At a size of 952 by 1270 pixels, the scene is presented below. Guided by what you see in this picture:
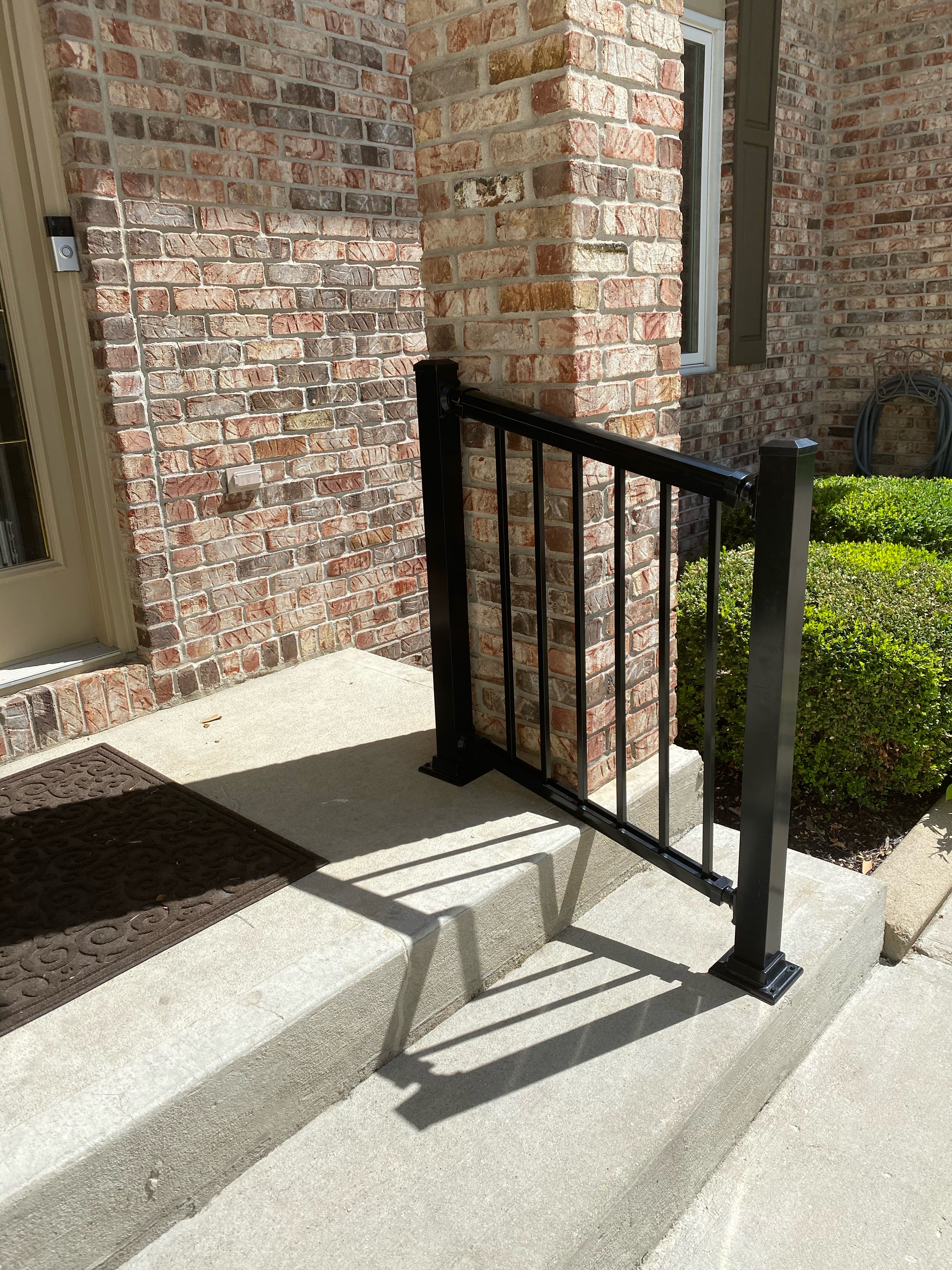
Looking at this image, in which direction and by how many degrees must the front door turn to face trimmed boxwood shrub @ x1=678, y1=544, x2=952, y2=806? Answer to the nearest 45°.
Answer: approximately 45° to its left

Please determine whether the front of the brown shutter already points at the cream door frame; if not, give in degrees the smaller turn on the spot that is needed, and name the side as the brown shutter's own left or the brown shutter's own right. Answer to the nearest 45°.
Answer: approximately 90° to the brown shutter's own right

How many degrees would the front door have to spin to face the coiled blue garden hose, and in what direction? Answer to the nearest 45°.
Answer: approximately 45° to its left

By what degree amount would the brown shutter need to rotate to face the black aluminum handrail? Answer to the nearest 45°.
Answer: approximately 45° to its right

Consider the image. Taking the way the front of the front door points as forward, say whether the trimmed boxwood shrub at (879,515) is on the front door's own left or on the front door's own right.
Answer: on the front door's own left
